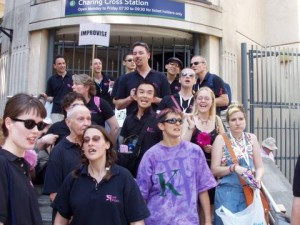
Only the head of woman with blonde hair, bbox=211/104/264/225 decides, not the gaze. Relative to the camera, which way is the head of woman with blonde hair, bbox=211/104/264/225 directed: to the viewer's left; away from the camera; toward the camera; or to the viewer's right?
toward the camera

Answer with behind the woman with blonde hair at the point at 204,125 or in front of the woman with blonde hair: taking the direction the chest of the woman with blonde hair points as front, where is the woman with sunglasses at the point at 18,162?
in front

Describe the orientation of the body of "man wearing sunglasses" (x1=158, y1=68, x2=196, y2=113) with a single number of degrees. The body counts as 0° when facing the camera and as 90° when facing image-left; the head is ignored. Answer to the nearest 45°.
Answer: approximately 0°

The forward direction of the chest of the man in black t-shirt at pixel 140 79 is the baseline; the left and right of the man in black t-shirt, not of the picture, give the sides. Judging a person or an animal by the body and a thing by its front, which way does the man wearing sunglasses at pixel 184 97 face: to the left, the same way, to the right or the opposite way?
the same way

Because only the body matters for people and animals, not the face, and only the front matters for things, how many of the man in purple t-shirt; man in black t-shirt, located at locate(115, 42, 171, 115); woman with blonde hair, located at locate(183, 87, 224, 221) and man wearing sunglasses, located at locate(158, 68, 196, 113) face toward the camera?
4

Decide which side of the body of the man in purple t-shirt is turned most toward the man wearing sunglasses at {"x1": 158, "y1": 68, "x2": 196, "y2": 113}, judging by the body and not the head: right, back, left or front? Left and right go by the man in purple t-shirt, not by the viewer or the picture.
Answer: back

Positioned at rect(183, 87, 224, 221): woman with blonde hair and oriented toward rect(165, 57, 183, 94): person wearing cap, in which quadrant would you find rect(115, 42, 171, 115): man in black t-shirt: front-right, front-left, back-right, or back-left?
front-left

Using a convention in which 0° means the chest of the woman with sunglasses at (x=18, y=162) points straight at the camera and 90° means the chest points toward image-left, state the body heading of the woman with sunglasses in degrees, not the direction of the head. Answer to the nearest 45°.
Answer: approximately 315°

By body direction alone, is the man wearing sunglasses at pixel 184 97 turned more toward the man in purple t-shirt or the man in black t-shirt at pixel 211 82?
the man in purple t-shirt

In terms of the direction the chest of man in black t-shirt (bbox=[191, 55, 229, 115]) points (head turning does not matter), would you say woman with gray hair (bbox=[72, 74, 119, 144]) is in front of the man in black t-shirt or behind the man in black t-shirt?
in front

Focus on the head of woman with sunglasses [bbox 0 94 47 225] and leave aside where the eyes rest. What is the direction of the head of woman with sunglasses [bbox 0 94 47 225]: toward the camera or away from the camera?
toward the camera

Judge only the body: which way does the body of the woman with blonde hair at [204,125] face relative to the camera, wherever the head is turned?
toward the camera

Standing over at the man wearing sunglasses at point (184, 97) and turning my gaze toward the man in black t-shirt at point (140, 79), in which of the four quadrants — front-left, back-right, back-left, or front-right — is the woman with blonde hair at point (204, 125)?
back-left

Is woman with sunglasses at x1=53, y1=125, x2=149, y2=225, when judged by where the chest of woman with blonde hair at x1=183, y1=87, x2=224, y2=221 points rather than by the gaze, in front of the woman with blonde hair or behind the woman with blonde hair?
in front

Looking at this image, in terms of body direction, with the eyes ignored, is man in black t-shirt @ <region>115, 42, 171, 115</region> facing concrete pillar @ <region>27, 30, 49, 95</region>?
no

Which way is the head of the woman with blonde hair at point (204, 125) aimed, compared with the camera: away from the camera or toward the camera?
toward the camera

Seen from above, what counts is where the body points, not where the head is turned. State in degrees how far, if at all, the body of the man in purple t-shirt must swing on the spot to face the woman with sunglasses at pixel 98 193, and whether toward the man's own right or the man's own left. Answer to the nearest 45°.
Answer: approximately 45° to the man's own right
